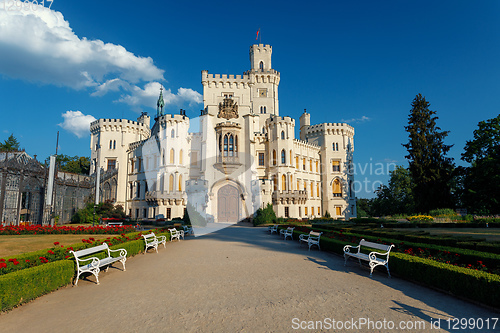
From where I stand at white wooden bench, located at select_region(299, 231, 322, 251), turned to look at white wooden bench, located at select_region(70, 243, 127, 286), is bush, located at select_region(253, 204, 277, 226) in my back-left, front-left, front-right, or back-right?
back-right

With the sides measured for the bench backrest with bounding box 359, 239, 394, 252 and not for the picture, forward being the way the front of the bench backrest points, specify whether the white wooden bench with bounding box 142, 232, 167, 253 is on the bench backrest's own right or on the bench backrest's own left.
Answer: on the bench backrest's own right

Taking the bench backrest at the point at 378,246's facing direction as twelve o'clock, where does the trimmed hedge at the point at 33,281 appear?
The trimmed hedge is roughly at 12 o'clock from the bench backrest.

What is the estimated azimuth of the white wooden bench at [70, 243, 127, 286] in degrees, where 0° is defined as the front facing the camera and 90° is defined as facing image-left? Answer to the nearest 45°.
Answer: approximately 315°

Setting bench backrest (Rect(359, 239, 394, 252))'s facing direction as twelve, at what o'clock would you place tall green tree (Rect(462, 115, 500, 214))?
The tall green tree is roughly at 5 o'clock from the bench backrest.

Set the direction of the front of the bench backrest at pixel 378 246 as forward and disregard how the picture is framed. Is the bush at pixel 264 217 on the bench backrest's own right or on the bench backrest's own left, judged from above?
on the bench backrest's own right

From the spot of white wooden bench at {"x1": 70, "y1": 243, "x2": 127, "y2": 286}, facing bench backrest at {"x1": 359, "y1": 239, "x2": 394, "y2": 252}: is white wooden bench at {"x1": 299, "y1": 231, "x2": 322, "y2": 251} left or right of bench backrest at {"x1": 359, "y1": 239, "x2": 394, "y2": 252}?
left
